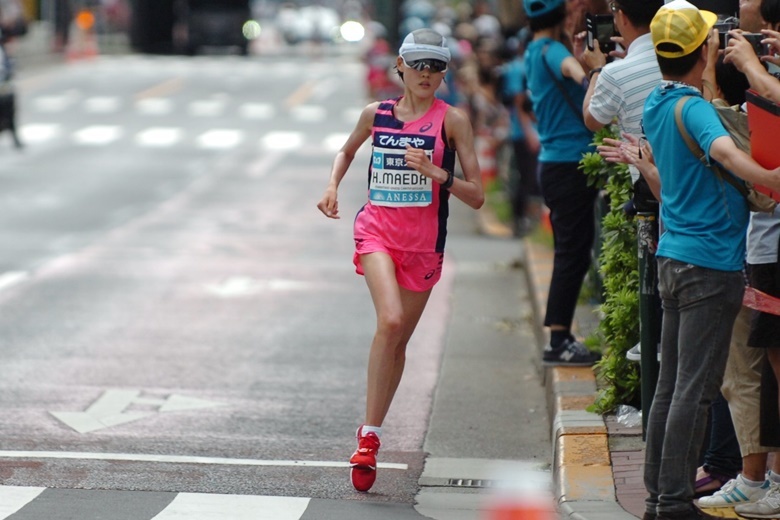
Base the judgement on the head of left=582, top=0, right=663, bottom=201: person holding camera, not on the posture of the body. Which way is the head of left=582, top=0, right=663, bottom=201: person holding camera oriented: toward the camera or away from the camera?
away from the camera

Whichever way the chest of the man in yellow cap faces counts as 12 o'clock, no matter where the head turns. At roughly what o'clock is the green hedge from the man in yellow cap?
The green hedge is roughly at 10 o'clock from the man in yellow cap.

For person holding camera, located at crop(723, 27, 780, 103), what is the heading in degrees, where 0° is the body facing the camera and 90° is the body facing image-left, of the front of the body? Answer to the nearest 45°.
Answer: approximately 90°

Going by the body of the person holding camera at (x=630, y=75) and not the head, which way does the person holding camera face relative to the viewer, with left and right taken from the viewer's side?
facing away from the viewer and to the left of the viewer

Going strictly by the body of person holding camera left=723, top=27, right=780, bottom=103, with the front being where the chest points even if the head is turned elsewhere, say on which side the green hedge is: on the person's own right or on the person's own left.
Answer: on the person's own right

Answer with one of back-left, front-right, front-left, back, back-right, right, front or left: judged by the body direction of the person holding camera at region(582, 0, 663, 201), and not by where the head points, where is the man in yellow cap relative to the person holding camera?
back-left
